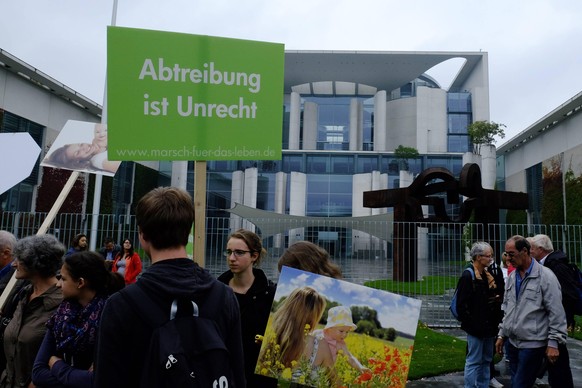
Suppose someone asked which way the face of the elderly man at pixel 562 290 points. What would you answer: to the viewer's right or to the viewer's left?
to the viewer's left

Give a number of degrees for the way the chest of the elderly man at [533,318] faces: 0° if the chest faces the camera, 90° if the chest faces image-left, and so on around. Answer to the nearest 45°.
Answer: approximately 45°

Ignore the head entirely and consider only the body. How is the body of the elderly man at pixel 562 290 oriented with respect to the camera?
to the viewer's left

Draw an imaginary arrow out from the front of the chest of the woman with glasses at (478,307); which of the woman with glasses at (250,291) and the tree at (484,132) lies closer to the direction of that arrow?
the woman with glasses
